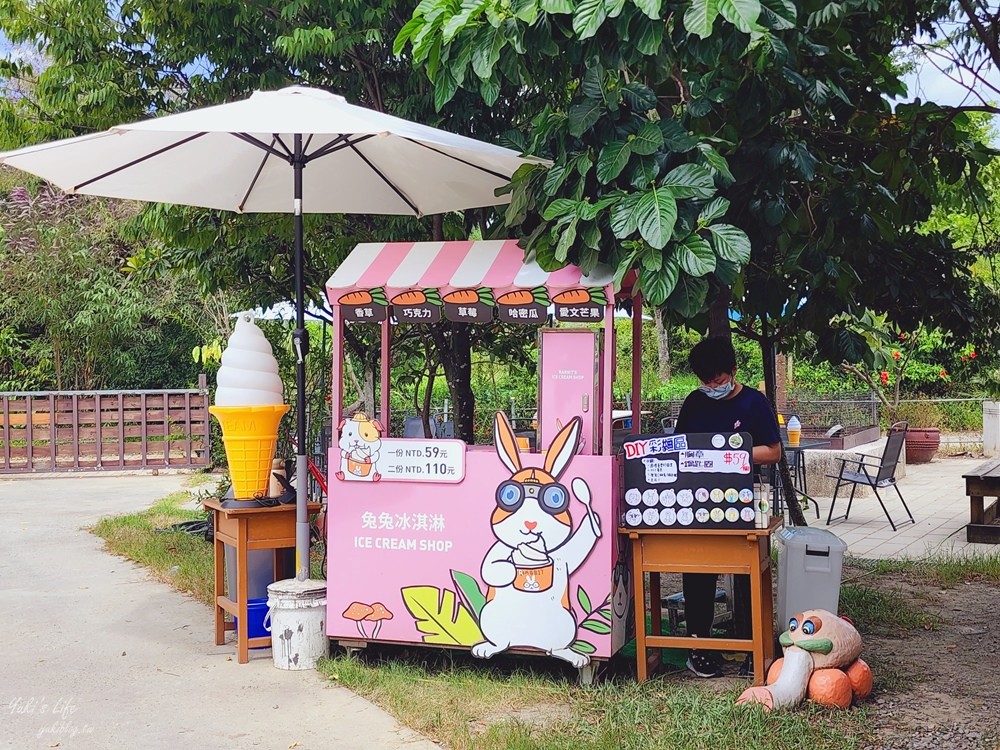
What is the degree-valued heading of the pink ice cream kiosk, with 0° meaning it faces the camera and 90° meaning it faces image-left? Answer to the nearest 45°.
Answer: approximately 0°

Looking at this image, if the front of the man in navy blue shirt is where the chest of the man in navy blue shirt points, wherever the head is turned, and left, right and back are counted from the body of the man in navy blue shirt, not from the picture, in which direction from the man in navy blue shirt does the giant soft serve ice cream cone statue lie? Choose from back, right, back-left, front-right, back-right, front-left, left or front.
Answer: right

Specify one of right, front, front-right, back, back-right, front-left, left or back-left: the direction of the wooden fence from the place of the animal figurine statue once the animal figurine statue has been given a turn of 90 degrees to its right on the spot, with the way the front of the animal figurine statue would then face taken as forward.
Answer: front

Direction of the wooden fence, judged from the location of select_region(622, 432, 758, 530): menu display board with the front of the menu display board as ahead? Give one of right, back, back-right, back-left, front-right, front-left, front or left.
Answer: back-right

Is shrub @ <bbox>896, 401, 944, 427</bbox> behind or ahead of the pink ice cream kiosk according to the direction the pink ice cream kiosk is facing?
behind

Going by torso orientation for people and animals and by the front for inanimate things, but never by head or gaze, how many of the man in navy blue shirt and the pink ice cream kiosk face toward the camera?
2

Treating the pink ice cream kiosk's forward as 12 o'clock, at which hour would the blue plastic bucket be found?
The blue plastic bucket is roughly at 4 o'clock from the pink ice cream kiosk.

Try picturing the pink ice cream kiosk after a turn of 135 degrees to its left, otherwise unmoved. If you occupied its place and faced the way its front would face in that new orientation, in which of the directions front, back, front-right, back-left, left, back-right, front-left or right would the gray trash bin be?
front-right

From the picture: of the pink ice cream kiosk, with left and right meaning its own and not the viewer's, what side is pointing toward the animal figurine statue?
left

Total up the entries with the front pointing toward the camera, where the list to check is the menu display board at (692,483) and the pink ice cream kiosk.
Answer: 2

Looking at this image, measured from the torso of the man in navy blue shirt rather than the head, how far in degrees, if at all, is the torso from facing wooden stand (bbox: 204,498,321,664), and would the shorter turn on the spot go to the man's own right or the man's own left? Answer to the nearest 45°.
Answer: approximately 90° to the man's own right
